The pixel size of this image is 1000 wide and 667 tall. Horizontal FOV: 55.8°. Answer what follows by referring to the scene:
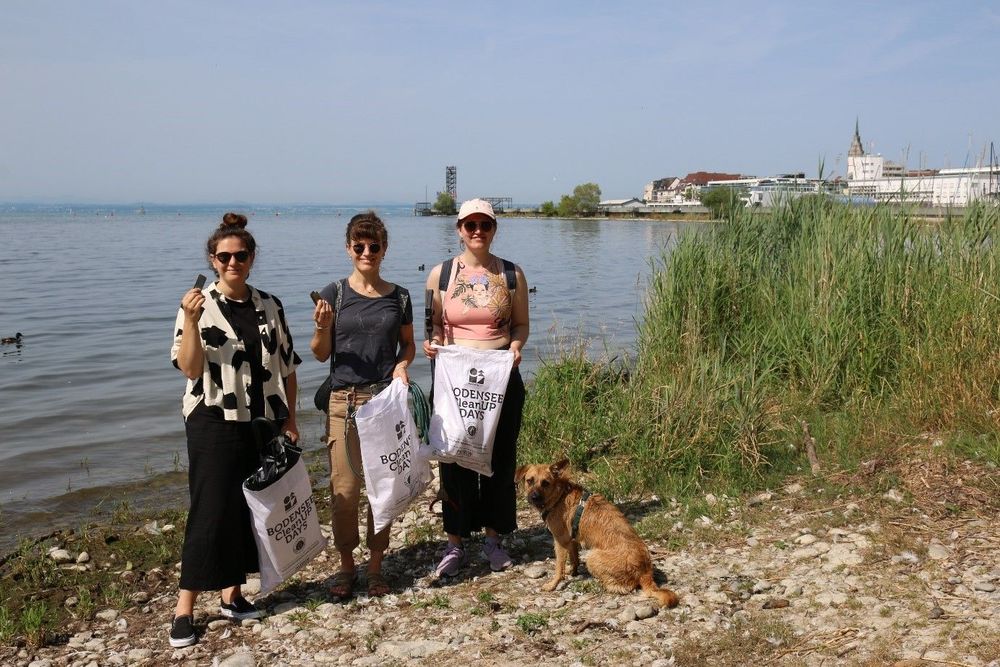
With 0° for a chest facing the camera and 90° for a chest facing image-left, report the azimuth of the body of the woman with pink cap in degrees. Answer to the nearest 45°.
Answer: approximately 0°

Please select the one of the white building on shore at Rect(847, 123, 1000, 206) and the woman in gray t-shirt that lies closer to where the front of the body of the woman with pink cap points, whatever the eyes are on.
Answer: the woman in gray t-shirt

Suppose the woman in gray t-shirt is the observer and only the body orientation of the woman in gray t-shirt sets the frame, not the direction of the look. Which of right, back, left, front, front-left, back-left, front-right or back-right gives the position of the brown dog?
left

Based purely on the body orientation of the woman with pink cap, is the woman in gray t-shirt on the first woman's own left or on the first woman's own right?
on the first woman's own right

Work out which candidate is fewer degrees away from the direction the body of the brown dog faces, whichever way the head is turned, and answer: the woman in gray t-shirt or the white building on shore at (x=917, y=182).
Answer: the woman in gray t-shirt

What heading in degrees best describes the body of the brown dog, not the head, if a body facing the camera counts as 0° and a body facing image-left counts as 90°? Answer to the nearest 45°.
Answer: approximately 90°

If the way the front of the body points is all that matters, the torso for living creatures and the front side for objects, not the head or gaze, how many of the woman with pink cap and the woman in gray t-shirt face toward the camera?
2
